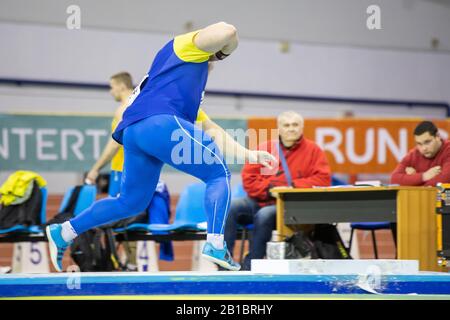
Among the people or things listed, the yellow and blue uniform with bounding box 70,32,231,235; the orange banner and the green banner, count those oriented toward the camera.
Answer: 2

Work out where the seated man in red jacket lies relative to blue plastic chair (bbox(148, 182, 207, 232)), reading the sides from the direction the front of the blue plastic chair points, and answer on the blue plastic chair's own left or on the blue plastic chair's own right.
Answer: on the blue plastic chair's own left

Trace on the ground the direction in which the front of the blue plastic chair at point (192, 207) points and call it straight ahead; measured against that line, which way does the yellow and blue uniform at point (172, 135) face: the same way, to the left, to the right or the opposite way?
the opposite way

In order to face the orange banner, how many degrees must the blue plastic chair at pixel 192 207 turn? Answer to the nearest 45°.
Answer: approximately 180°

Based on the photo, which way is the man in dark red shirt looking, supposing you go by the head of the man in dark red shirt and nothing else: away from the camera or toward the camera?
toward the camera

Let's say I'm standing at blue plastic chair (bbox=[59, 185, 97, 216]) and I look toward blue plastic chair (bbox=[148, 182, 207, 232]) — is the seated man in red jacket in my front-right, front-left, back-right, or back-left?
front-right

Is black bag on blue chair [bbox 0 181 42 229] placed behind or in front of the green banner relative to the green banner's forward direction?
in front

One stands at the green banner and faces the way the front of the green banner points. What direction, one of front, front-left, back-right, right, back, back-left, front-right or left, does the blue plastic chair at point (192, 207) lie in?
front-left

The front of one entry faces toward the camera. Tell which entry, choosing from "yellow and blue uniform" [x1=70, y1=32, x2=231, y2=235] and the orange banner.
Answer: the orange banner

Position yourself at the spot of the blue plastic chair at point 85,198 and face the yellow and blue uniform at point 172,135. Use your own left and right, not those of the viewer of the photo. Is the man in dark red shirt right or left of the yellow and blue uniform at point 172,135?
left

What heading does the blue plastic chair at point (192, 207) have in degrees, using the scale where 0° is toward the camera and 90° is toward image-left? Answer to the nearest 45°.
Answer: approximately 45°

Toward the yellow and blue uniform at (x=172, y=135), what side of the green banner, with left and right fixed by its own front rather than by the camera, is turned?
front

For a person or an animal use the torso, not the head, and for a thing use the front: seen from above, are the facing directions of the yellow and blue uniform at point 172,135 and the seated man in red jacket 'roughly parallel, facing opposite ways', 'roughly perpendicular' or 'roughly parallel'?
roughly parallel, facing opposite ways

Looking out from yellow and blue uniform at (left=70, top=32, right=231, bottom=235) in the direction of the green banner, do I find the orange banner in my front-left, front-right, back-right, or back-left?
front-right

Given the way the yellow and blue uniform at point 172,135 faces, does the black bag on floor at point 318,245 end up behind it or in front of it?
in front

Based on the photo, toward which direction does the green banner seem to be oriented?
toward the camera

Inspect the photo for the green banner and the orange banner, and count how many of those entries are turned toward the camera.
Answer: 2

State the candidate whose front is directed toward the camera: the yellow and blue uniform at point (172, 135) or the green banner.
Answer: the green banner
